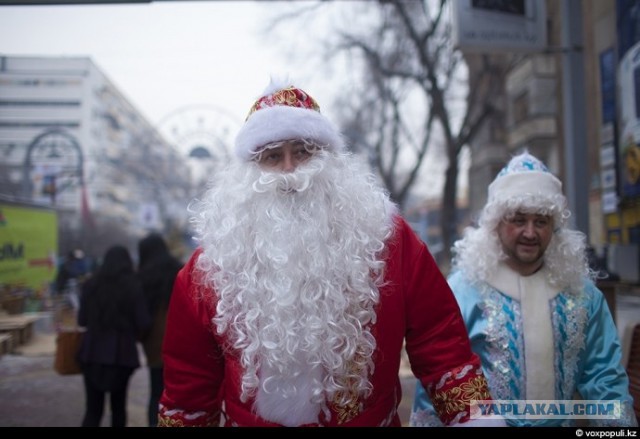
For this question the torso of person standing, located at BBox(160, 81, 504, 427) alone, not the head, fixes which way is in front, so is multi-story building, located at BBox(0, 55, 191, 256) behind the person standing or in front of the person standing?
behind

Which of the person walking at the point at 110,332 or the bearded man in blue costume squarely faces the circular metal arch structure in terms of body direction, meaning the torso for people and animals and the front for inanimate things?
the person walking

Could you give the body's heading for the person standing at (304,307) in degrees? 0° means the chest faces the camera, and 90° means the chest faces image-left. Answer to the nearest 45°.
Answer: approximately 0°

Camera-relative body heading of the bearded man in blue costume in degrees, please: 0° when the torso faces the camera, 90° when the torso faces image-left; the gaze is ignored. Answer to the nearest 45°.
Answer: approximately 0°

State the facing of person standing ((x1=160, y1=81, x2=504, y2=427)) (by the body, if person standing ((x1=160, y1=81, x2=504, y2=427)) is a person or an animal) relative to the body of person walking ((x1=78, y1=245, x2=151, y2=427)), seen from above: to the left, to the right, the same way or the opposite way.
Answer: the opposite way

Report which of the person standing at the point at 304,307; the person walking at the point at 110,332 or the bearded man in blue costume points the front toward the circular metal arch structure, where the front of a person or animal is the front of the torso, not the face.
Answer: the person walking at the point at 110,332

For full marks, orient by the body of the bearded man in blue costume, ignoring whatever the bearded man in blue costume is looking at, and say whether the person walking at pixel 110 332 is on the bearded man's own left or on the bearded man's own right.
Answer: on the bearded man's own right

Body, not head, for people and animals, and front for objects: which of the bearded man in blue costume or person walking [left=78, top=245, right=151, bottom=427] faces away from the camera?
the person walking
